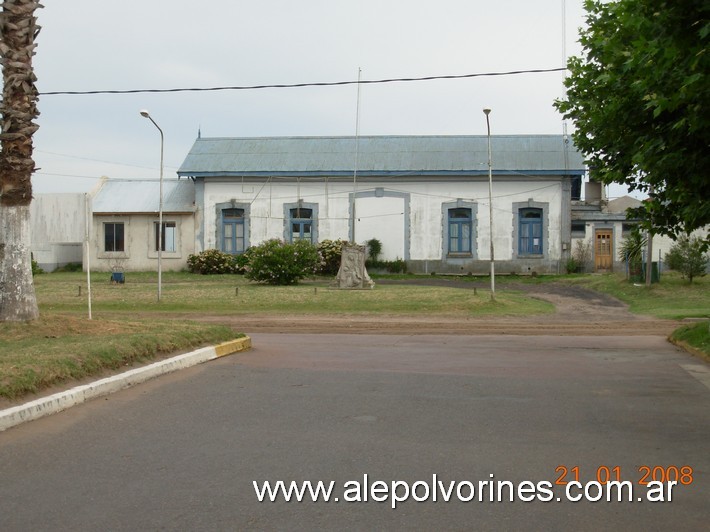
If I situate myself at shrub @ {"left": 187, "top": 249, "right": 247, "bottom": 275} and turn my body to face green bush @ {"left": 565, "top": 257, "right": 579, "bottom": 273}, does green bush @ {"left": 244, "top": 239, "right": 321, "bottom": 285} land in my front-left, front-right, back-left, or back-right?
front-right

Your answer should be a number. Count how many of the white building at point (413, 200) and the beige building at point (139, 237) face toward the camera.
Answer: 2

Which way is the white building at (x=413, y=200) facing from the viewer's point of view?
toward the camera

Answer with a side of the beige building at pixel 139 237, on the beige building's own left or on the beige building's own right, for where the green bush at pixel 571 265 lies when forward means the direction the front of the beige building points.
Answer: on the beige building's own left

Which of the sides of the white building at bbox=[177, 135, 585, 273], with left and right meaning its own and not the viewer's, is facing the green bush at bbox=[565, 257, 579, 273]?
left

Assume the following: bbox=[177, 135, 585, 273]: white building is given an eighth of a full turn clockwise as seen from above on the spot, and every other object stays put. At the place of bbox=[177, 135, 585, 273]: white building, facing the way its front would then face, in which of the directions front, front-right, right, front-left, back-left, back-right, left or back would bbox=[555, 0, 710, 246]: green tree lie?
front-left

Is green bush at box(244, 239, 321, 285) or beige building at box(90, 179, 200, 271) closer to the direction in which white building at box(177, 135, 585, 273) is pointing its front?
the green bush

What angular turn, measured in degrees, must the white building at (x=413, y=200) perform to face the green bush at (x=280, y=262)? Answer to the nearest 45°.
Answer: approximately 45° to its right

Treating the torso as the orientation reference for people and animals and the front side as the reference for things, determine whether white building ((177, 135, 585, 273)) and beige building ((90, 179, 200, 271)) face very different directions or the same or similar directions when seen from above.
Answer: same or similar directions

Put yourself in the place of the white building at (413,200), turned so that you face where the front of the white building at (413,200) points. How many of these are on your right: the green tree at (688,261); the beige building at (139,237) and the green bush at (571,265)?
1

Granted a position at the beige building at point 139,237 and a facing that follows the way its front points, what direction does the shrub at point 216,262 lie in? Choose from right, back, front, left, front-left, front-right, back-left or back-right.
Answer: front-left

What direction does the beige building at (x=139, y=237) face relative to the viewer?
toward the camera

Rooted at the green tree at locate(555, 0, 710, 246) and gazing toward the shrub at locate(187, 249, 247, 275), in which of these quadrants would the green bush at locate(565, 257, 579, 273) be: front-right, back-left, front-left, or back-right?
front-right

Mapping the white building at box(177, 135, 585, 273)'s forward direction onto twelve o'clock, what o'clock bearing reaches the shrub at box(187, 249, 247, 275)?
The shrub is roughly at 3 o'clock from the white building.

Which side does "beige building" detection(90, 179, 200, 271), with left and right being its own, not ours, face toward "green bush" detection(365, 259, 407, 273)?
left

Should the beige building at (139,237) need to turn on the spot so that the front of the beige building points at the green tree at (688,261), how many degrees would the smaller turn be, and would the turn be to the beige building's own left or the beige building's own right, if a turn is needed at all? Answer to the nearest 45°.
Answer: approximately 45° to the beige building's own left
